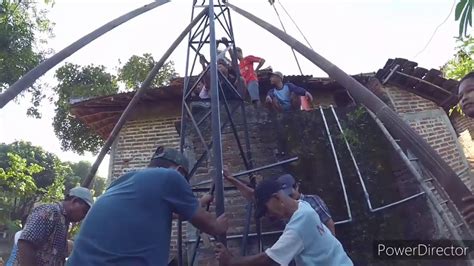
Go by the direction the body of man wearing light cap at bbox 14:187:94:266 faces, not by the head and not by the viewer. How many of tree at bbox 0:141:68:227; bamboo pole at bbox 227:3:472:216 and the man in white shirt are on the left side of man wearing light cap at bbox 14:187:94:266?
1

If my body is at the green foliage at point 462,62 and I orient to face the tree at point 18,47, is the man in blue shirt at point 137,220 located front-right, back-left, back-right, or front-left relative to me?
front-left

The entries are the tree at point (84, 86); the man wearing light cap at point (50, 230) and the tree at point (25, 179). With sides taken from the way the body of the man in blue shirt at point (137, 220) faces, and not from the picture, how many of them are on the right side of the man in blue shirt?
0

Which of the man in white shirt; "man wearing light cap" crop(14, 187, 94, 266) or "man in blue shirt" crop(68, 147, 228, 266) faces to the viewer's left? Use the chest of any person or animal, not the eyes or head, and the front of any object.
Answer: the man in white shirt

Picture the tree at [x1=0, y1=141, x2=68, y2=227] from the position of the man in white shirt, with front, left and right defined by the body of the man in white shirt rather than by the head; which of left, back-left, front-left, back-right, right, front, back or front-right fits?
front-right

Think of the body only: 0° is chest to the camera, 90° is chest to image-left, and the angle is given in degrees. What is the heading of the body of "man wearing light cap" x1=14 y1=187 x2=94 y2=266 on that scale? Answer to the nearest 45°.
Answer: approximately 270°

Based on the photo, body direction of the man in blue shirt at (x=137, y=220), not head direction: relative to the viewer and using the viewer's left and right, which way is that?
facing away from the viewer and to the right of the viewer

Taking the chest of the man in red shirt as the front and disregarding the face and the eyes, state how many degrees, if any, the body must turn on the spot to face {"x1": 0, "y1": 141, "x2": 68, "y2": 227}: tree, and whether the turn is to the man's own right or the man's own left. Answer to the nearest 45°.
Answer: approximately 90° to the man's own right

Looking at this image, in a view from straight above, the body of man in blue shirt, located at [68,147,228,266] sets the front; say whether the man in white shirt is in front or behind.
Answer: in front

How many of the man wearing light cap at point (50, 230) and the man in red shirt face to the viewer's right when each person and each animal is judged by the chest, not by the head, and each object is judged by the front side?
1

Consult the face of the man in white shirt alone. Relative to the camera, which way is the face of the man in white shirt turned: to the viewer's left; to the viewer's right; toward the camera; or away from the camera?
to the viewer's left

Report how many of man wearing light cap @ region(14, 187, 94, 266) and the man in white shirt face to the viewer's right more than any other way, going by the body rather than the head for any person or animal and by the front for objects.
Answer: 1

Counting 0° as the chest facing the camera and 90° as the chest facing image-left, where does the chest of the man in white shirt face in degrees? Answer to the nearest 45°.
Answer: approximately 90°

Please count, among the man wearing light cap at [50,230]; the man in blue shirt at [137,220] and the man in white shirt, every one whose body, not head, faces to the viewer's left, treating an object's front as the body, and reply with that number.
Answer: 1
